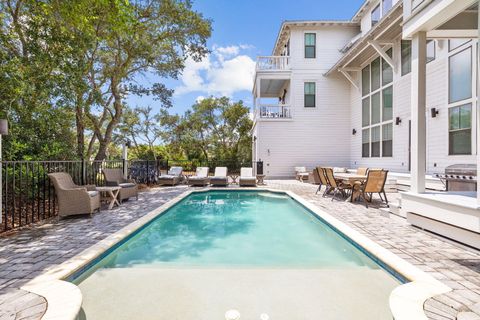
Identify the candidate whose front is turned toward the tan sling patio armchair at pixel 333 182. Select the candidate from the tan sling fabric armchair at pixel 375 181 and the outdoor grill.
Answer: the tan sling fabric armchair at pixel 375 181

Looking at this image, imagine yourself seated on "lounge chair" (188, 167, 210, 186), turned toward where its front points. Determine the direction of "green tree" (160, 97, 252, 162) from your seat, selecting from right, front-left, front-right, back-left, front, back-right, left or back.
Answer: back-right

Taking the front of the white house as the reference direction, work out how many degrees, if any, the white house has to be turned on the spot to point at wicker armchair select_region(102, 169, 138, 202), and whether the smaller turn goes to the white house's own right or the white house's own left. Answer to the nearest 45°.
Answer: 0° — it already faces it

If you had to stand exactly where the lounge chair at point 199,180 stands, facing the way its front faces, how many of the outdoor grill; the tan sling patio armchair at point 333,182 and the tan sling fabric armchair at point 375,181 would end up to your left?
3

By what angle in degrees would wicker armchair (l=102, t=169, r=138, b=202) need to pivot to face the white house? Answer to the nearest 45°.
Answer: approximately 45° to its left
